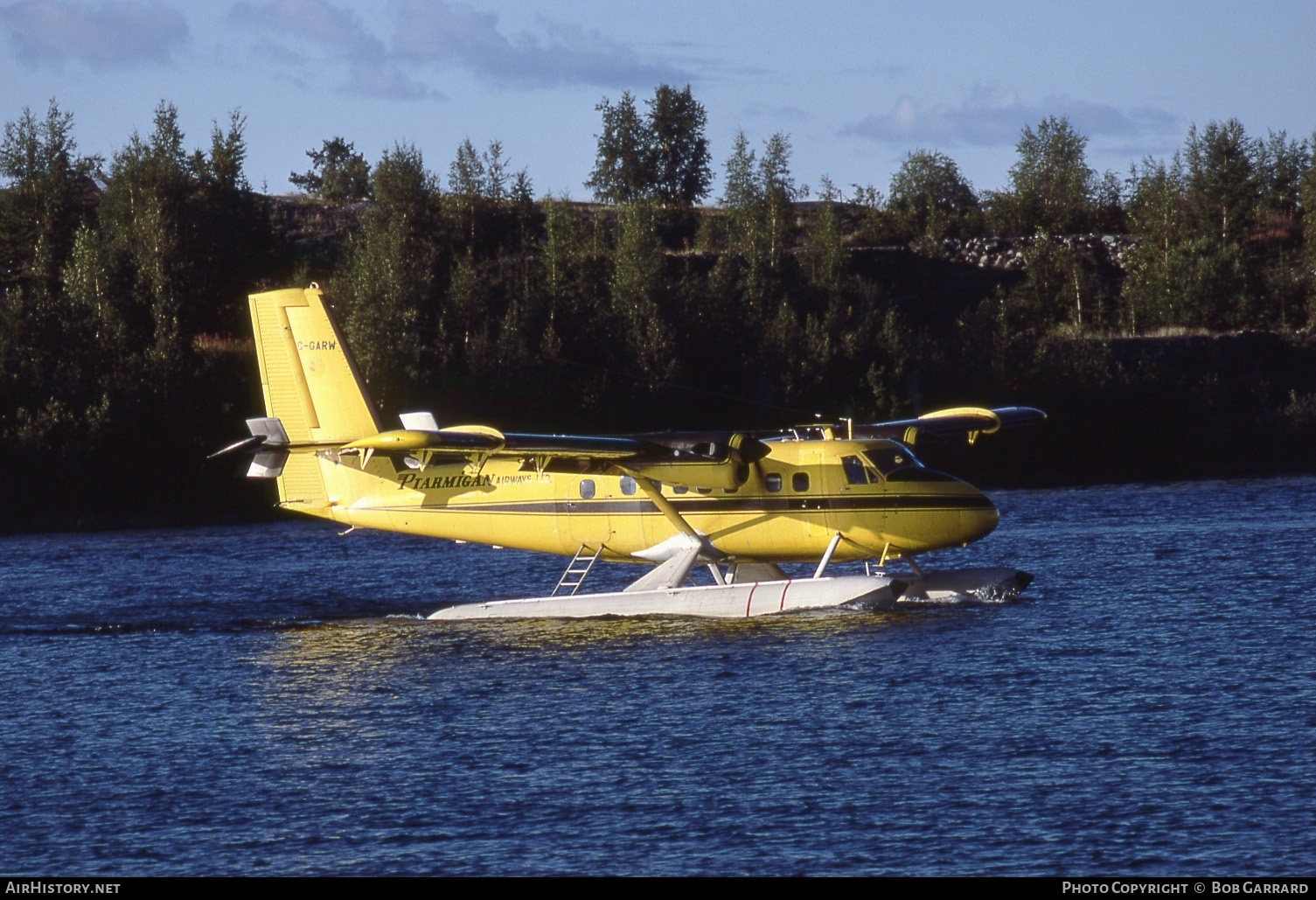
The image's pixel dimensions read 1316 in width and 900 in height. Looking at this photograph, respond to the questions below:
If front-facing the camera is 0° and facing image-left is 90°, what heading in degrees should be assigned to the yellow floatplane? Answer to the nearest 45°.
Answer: approximately 315°

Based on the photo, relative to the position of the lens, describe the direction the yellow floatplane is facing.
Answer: facing the viewer and to the right of the viewer
